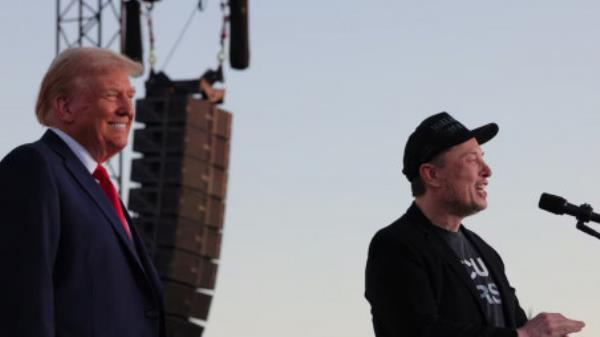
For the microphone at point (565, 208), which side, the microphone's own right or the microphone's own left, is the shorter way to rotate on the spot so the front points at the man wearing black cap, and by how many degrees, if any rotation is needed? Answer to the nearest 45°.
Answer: approximately 45° to the microphone's own right

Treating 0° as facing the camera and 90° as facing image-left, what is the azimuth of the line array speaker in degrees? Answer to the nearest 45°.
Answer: approximately 315°

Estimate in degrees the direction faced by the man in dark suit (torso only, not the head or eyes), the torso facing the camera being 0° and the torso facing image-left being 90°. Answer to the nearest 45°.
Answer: approximately 315°

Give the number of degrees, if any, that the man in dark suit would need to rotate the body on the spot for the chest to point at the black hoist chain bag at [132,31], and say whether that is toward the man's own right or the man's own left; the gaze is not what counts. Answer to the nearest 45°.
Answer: approximately 135° to the man's own left

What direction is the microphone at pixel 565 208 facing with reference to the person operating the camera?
facing to the left of the viewer

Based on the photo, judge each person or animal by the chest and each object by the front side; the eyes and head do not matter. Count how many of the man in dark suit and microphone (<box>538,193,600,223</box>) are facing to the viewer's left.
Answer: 1
